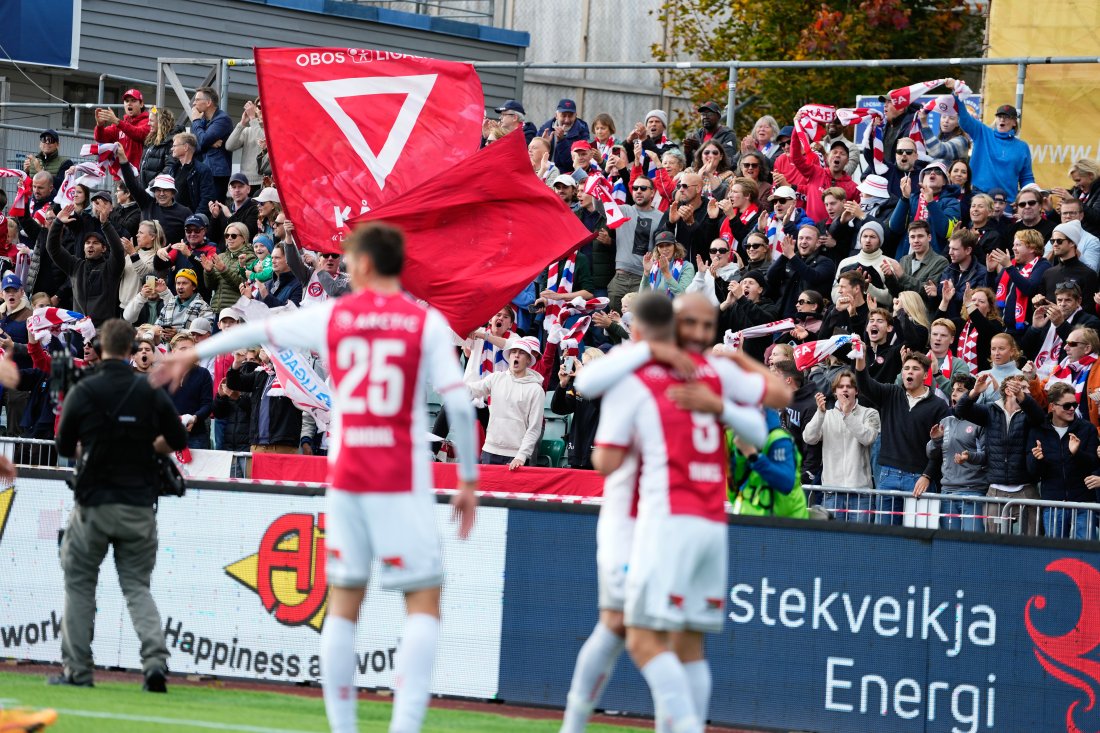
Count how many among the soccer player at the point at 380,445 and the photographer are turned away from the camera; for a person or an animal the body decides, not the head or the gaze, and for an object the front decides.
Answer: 2

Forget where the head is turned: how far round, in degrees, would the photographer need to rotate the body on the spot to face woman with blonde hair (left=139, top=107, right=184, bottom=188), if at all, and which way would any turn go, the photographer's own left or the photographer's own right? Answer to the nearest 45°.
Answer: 0° — they already face them

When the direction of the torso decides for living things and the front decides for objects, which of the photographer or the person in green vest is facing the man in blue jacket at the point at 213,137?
the photographer

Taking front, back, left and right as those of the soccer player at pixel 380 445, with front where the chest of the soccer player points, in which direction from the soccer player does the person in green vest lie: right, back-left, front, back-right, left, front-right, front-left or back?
front-right

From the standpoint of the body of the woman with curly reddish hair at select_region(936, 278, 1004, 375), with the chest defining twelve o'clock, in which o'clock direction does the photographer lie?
The photographer is roughly at 12 o'clock from the woman with curly reddish hair.

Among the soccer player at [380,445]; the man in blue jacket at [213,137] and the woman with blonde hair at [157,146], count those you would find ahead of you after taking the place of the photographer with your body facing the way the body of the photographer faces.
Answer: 2

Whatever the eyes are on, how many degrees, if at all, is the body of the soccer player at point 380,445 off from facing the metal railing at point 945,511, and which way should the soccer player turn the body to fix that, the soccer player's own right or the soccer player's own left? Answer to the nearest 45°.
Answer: approximately 45° to the soccer player's own right

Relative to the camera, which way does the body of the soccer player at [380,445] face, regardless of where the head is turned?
away from the camera

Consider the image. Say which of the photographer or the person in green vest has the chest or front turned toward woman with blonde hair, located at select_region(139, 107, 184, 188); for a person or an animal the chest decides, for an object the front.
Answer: the photographer

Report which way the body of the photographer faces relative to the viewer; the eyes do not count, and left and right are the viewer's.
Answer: facing away from the viewer

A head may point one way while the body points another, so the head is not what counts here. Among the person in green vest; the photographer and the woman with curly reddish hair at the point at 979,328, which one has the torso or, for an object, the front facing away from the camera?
the photographer
